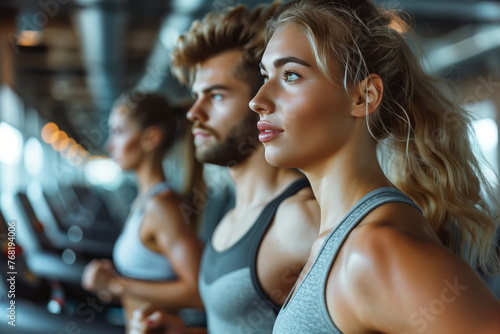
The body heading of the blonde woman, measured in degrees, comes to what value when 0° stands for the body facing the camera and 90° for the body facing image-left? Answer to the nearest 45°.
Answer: approximately 90°

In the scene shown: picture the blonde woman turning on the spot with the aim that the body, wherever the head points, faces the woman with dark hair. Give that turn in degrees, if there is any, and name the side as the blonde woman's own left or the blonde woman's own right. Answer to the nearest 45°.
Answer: approximately 45° to the blonde woman's own right

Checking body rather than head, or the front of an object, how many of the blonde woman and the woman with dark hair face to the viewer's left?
2

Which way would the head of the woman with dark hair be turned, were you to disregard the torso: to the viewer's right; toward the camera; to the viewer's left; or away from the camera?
to the viewer's left

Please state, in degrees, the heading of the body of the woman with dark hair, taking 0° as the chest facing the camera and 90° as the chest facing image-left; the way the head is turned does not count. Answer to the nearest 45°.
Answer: approximately 90°

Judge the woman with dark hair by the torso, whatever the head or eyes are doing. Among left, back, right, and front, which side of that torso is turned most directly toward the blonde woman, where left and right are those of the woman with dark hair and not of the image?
left
